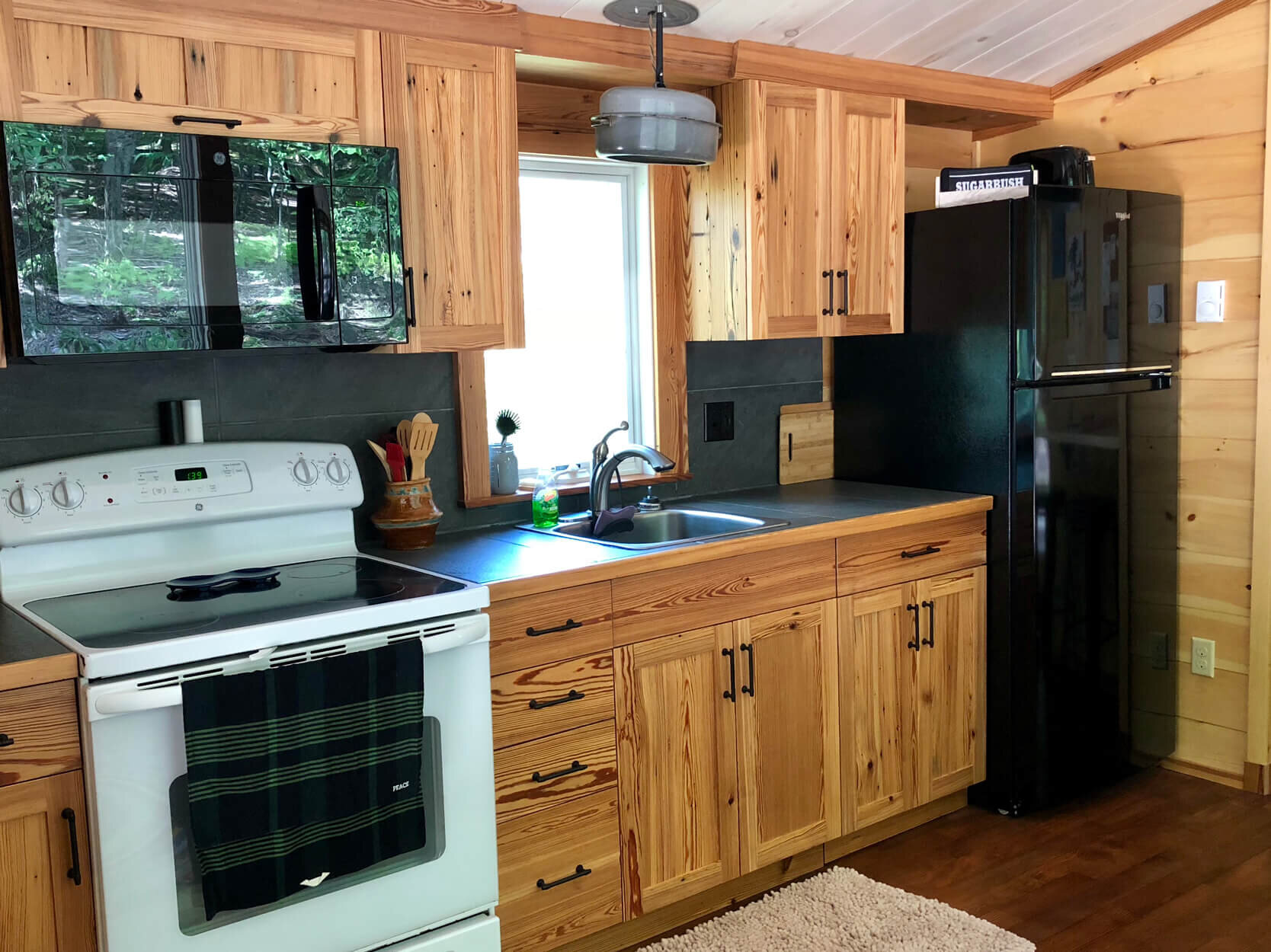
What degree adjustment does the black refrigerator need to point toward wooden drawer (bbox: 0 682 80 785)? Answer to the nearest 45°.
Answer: approximately 90° to its right

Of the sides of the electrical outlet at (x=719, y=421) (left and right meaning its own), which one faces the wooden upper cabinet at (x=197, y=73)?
right

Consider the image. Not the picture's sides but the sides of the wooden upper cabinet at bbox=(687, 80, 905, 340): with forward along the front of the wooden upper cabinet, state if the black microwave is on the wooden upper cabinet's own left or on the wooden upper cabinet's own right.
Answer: on the wooden upper cabinet's own right

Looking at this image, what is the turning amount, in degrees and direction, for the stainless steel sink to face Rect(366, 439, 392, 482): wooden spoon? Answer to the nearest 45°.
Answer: approximately 90° to its right

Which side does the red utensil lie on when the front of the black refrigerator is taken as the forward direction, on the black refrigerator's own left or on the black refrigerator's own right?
on the black refrigerator's own right

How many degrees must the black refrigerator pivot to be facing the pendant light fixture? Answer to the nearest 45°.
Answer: approximately 90° to its right

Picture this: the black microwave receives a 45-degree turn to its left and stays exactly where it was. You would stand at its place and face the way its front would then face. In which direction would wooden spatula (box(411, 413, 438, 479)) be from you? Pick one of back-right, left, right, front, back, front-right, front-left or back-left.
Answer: left
